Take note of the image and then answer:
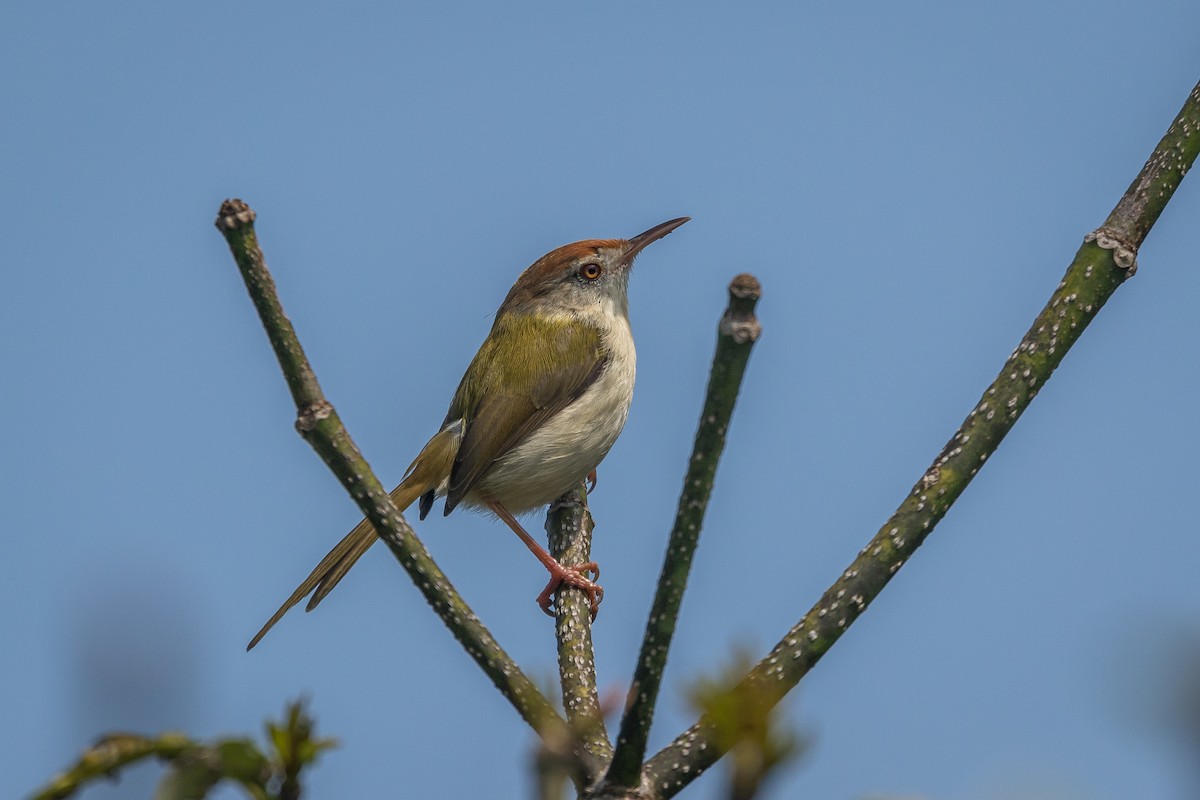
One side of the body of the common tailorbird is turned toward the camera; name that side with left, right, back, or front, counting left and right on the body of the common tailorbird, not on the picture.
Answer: right

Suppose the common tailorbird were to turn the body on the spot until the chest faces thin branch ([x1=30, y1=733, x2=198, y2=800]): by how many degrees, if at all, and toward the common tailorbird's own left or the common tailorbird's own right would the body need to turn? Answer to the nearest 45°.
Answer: approximately 90° to the common tailorbird's own right
